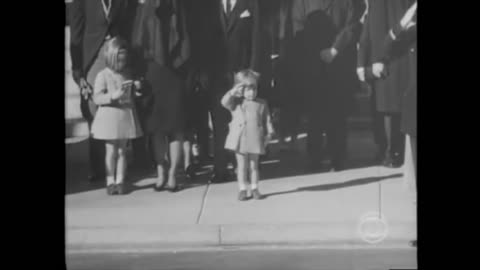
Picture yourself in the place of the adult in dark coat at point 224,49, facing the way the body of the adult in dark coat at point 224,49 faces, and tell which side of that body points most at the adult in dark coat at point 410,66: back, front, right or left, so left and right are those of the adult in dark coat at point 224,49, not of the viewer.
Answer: left

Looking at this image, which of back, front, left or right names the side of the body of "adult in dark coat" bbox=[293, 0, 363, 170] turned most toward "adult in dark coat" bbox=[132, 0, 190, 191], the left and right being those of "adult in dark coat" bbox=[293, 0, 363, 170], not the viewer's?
right

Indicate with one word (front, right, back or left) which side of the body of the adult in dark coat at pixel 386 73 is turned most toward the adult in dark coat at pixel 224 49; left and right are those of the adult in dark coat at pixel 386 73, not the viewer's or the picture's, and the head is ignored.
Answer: right

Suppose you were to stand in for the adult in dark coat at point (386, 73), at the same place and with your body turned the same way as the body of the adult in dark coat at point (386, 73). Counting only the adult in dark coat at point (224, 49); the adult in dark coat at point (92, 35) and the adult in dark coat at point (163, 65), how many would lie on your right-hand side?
3

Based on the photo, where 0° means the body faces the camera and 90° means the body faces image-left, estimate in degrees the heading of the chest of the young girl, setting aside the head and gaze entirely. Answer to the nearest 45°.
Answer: approximately 315°

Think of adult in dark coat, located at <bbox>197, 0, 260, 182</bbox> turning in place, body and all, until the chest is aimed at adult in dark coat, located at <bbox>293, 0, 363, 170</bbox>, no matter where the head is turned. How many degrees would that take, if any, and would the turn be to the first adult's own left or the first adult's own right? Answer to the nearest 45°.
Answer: approximately 90° to the first adult's own left

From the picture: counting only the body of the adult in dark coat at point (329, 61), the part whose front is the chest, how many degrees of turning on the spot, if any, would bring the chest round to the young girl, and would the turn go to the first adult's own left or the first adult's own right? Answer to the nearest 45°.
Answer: approximately 90° to the first adult's own right

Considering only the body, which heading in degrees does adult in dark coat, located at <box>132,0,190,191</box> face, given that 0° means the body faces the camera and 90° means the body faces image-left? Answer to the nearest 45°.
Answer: approximately 0°
